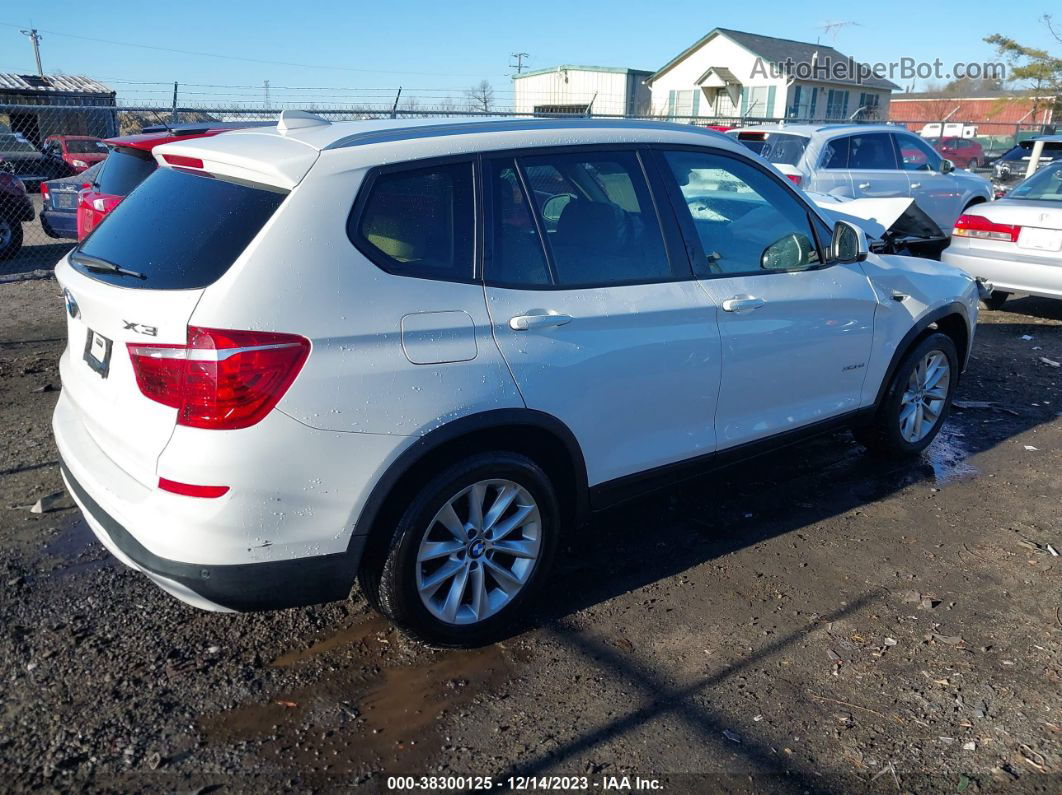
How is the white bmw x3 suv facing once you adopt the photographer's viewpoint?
facing away from the viewer and to the right of the viewer

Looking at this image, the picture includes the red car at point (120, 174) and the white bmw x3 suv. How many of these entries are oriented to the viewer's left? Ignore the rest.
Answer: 0

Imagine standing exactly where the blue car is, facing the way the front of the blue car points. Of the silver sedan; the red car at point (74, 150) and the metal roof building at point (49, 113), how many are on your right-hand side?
1

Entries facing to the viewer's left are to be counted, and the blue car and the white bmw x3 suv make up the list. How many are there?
0

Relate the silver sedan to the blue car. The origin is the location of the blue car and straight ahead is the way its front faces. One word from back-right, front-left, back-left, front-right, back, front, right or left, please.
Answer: right

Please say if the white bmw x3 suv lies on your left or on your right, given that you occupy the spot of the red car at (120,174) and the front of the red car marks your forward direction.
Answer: on your right

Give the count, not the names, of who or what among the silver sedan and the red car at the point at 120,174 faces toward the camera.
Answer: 0

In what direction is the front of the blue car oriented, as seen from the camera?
facing away from the viewer and to the right of the viewer

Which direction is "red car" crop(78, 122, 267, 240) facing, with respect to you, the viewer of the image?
facing away from the viewer and to the right of the viewer

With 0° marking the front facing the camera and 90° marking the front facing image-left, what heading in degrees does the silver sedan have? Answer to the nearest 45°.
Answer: approximately 225°

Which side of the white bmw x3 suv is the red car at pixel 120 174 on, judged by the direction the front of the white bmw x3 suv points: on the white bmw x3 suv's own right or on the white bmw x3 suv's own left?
on the white bmw x3 suv's own left

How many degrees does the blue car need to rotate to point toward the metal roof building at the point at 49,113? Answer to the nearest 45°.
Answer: approximately 45° to its left
